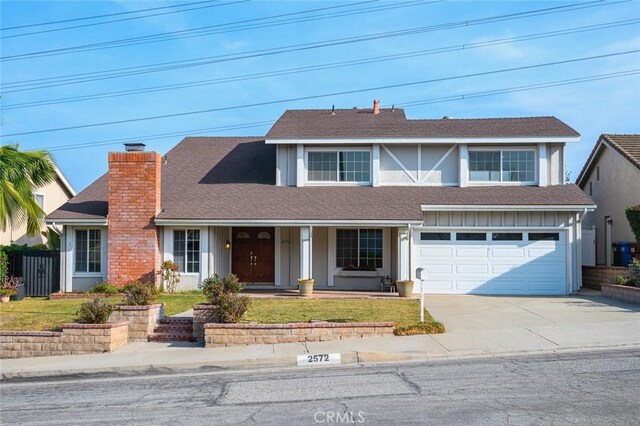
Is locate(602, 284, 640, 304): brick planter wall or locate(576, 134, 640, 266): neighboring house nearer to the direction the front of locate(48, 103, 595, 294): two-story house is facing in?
the brick planter wall

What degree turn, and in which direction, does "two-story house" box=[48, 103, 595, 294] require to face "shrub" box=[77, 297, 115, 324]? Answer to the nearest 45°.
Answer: approximately 45° to its right

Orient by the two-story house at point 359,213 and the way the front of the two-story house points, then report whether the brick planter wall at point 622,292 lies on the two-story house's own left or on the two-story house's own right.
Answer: on the two-story house's own left

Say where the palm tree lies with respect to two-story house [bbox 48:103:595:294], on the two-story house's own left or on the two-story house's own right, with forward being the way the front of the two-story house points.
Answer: on the two-story house's own right

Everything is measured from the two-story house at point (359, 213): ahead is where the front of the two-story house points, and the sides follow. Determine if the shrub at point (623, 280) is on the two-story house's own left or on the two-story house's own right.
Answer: on the two-story house's own left

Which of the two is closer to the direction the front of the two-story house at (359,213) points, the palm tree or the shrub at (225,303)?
the shrub

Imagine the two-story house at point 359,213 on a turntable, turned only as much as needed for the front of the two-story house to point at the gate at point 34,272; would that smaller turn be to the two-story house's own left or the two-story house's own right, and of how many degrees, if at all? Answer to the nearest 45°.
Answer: approximately 90° to the two-story house's own right

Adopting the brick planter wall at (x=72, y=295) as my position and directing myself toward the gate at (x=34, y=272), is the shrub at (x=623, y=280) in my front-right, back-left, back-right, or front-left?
back-right

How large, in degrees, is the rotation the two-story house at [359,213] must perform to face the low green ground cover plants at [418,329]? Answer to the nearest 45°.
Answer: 0° — it already faces it

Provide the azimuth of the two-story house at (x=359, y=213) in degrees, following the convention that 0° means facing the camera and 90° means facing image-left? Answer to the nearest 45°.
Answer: approximately 0°
